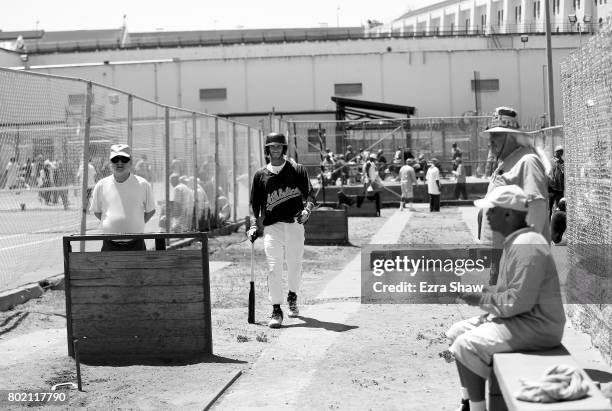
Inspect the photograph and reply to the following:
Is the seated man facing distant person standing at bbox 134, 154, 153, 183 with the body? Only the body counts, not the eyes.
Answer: no

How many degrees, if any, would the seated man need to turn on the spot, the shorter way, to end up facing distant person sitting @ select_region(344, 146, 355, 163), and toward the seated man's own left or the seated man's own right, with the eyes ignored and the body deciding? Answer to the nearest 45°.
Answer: approximately 90° to the seated man's own right

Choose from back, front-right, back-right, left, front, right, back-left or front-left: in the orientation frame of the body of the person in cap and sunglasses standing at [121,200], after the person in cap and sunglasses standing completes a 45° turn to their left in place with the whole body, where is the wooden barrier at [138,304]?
front-right

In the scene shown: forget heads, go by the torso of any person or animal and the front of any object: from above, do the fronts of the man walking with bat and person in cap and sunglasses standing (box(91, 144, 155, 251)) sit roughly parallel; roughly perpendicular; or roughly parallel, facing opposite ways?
roughly parallel

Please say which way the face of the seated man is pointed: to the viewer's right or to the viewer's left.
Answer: to the viewer's left

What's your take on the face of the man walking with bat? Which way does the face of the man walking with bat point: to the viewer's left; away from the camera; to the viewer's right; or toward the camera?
toward the camera

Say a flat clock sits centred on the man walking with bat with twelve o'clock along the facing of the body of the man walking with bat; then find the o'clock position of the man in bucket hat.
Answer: The man in bucket hat is roughly at 11 o'clock from the man walking with bat.

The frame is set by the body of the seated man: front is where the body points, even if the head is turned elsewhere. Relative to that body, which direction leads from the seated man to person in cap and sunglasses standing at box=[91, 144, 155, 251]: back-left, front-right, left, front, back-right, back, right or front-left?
front-right

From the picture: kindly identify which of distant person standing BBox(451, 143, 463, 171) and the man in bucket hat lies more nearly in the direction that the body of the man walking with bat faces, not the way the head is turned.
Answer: the man in bucket hat

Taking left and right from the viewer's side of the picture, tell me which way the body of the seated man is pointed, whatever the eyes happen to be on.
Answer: facing to the left of the viewer

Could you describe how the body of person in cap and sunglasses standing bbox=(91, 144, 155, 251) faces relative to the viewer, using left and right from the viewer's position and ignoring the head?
facing the viewer

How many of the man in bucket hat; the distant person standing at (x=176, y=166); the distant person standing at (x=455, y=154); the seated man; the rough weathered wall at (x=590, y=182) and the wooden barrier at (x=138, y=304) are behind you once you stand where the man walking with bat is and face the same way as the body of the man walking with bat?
2
